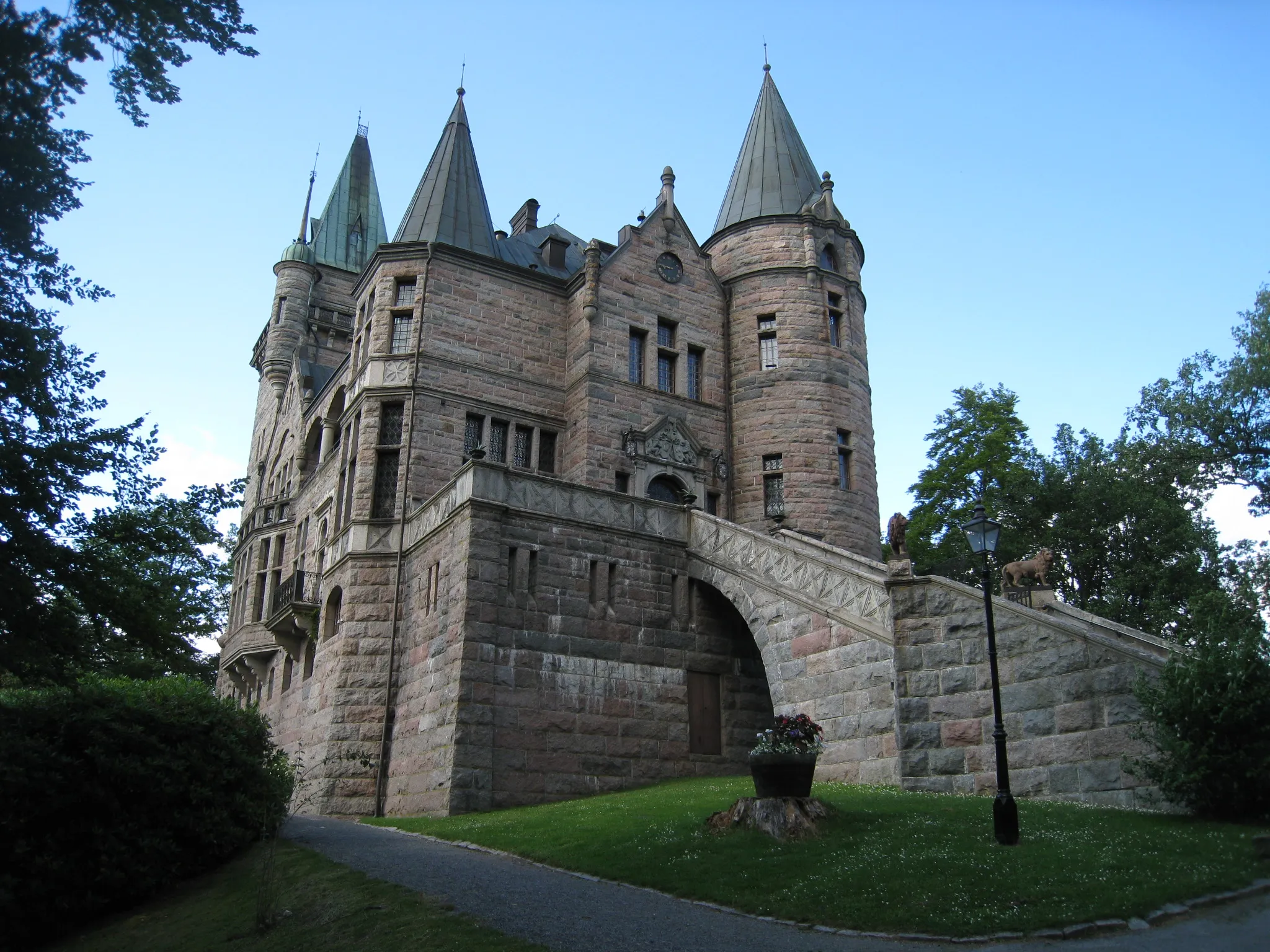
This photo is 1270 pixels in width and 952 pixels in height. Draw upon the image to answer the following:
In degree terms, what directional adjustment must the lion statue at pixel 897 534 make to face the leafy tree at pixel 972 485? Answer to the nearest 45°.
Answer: approximately 135° to its left

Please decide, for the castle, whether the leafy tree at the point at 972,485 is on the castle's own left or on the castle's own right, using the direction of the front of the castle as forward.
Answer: on the castle's own left

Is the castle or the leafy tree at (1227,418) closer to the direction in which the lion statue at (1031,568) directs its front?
the leafy tree

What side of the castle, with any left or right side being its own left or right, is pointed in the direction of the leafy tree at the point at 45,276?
right

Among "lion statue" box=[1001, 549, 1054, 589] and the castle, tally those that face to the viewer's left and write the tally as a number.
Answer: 0

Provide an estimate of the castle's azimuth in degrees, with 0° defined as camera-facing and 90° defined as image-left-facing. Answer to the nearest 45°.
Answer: approximately 315°

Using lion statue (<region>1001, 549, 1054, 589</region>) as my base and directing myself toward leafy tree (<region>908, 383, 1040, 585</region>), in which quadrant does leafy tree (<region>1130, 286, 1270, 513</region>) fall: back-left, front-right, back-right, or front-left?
front-right

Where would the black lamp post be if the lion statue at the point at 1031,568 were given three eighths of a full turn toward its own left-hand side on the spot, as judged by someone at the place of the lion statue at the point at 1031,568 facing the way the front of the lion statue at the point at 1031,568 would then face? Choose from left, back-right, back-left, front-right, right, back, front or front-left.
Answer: back-left

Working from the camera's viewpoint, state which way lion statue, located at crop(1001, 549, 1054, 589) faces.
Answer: facing to the right of the viewer

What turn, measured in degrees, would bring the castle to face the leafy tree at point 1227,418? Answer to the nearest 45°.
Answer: approximately 45° to its left

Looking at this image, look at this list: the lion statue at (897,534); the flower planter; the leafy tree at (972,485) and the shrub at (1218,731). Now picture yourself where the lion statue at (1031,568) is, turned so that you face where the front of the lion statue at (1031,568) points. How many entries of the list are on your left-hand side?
1

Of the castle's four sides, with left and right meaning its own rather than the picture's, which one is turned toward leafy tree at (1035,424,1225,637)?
left
